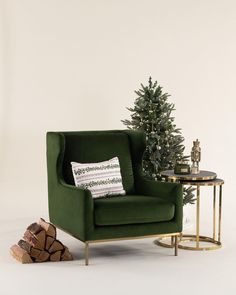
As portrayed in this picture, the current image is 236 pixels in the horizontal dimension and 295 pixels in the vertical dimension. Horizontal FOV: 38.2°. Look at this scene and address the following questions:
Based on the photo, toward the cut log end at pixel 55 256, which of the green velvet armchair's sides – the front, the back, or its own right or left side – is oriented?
right

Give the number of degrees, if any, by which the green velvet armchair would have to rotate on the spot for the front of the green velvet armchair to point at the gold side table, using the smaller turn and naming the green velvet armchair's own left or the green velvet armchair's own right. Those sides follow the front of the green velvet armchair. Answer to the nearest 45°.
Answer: approximately 45° to the green velvet armchair's own left

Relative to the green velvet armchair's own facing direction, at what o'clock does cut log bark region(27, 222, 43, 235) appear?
The cut log bark is roughly at 4 o'clock from the green velvet armchair.

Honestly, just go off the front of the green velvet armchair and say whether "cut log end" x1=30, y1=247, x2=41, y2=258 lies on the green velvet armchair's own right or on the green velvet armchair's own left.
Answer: on the green velvet armchair's own right
